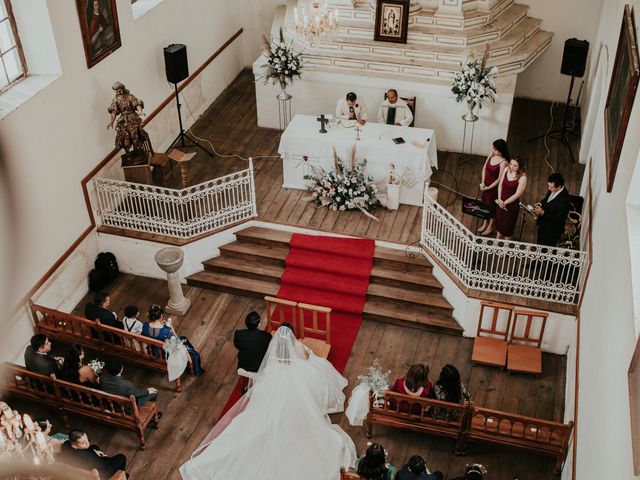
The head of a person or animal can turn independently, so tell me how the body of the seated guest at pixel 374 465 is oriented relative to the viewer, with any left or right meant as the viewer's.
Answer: facing away from the viewer

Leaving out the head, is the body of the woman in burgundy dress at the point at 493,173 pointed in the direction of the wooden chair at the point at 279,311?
yes

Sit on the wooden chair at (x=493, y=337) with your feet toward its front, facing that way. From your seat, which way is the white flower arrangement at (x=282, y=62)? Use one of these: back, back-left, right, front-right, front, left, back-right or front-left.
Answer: back-right

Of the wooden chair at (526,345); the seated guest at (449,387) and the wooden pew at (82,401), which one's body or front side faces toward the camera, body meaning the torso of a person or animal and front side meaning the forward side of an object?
the wooden chair

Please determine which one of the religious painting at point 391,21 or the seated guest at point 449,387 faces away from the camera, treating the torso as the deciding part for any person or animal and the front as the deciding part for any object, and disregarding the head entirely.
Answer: the seated guest

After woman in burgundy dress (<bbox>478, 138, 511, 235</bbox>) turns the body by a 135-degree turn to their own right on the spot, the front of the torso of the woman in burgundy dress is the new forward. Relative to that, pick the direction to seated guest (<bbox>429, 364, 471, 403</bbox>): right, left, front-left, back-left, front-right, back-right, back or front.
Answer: back

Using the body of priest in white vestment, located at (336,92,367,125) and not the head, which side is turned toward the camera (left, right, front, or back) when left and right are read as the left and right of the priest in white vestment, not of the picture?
front

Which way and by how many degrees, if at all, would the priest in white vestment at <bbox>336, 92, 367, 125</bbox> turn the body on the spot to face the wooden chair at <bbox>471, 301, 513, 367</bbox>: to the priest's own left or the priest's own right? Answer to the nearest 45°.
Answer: approximately 45° to the priest's own left

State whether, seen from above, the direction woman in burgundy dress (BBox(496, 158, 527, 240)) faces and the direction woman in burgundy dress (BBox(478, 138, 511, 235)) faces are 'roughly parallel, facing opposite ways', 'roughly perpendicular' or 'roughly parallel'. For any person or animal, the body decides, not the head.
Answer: roughly parallel

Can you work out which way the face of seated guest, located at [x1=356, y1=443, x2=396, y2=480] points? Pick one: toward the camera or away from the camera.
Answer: away from the camera

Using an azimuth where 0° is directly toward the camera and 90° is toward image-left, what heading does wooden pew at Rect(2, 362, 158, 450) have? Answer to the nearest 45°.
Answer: approximately 225°

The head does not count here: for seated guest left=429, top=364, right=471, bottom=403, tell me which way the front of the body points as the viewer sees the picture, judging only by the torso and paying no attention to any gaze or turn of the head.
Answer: away from the camera

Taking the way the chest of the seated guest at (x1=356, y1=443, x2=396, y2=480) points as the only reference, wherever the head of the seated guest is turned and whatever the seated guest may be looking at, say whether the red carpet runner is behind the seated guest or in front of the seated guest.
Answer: in front

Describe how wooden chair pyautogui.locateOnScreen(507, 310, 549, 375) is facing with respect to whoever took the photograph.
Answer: facing the viewer

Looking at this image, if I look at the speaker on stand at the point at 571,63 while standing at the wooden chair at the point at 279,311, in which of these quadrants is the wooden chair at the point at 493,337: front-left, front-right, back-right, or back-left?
front-right

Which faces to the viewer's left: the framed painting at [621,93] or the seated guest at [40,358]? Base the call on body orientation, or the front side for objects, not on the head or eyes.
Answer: the framed painting

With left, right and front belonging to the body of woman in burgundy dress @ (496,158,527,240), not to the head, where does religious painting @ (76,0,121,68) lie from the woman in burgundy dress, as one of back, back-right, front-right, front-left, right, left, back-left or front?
front-right
